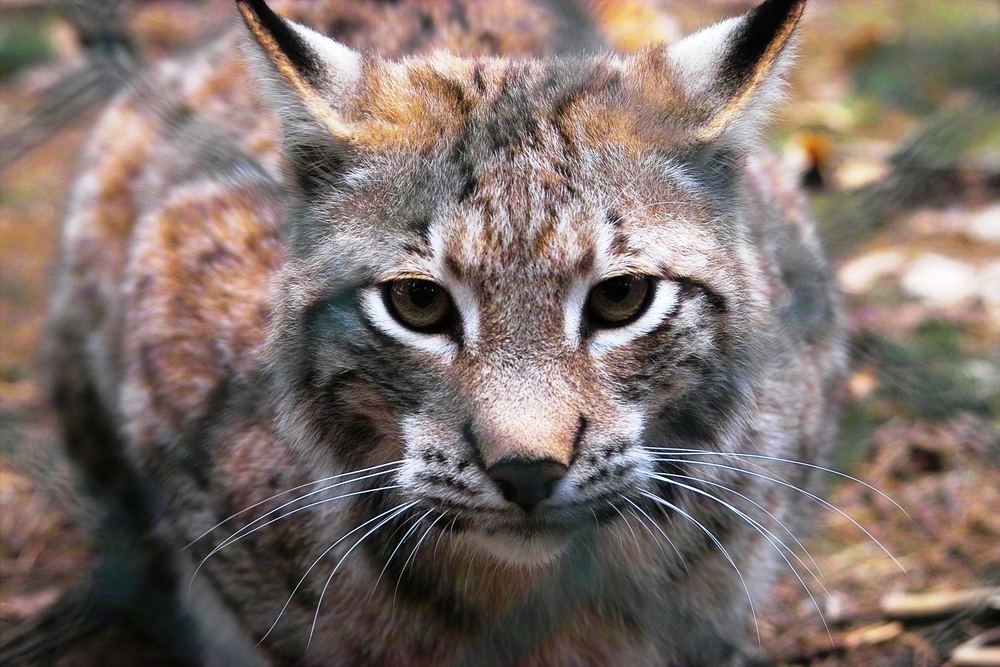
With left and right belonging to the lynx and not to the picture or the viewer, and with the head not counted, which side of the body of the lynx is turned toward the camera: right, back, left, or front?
front
